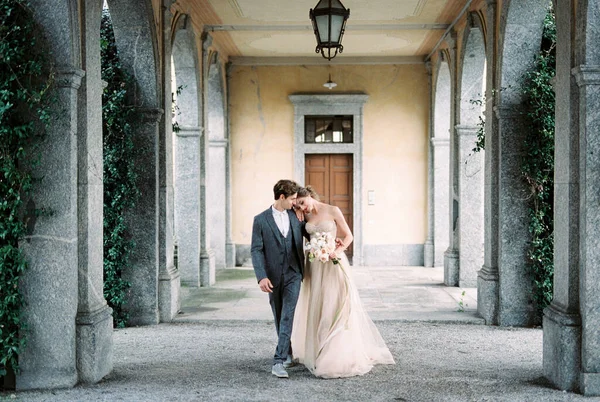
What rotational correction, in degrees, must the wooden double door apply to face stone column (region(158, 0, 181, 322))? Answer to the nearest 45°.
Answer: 0° — it already faces it

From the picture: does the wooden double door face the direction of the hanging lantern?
yes

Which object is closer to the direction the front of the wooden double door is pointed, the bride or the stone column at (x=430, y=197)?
the bride

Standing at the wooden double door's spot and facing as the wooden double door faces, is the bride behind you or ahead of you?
ahead

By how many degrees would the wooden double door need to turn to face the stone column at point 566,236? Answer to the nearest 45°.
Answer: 0° — it already faces it

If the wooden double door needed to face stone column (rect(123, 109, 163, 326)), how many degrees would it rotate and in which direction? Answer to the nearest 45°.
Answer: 0° — it already faces it

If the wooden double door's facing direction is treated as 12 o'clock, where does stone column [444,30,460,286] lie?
The stone column is roughly at 11 o'clock from the wooden double door.

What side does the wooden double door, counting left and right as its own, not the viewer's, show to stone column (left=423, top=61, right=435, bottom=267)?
left

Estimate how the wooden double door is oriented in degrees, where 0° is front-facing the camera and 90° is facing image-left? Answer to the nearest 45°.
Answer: approximately 0°

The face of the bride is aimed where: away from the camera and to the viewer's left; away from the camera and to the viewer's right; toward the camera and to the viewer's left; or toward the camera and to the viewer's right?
toward the camera and to the viewer's left

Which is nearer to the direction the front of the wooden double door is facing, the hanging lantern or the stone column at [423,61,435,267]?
the hanging lantern

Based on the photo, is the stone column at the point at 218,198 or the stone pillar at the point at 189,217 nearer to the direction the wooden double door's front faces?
the stone pillar

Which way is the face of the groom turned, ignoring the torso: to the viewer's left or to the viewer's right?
to the viewer's right

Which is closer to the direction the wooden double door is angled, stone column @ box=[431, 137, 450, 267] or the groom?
the groom

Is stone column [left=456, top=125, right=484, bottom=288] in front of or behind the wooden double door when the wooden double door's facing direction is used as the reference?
in front
